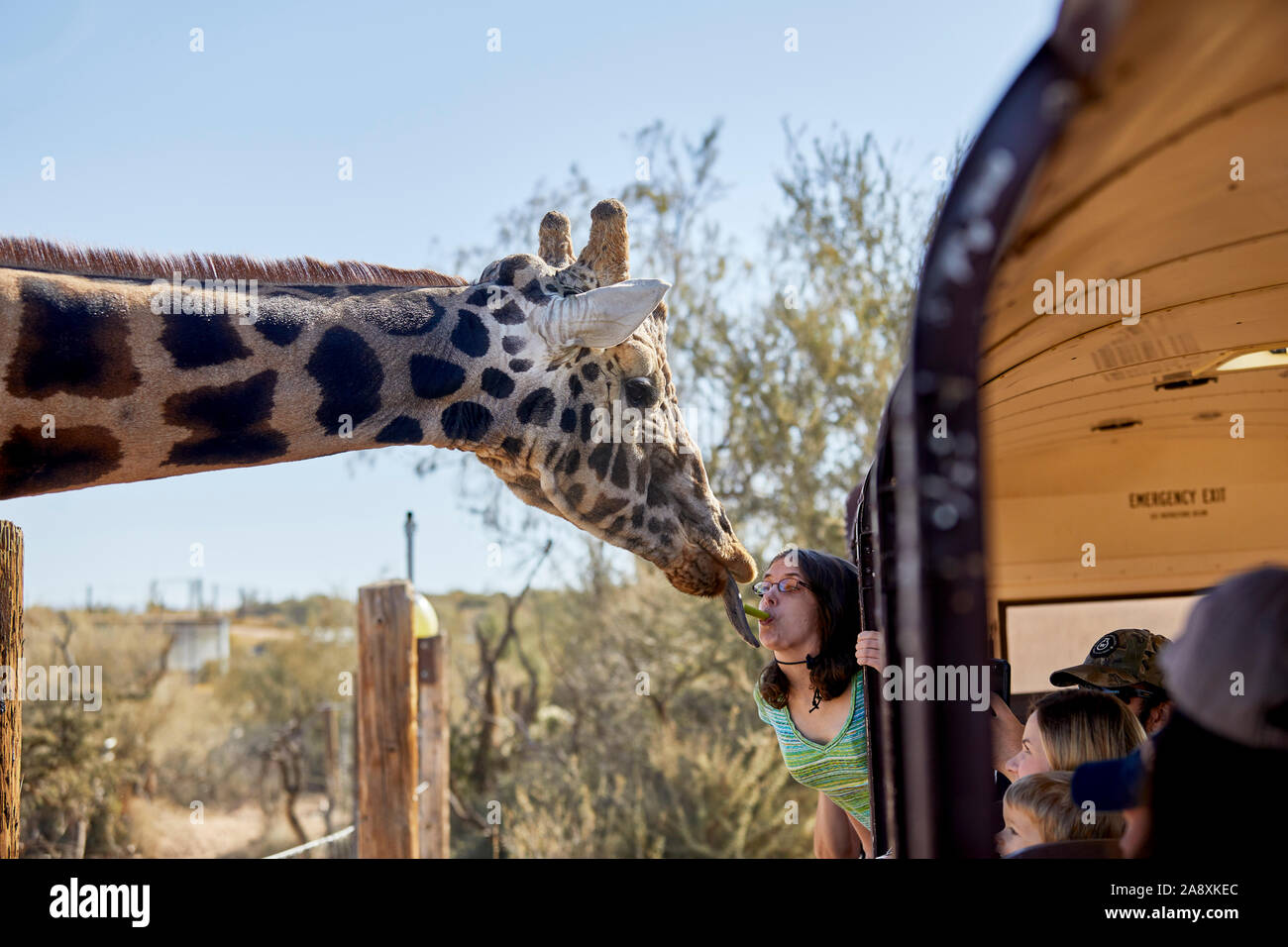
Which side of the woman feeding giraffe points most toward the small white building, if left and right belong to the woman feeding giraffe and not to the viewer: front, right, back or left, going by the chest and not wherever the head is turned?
right

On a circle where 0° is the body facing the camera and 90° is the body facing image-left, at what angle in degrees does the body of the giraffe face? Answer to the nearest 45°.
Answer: approximately 270°

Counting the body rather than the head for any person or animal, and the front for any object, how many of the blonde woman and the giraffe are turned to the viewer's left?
1

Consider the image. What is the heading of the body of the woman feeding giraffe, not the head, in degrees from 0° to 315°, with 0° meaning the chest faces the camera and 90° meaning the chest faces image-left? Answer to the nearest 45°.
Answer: approximately 45°

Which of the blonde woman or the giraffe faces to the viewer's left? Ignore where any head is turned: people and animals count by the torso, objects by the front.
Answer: the blonde woman

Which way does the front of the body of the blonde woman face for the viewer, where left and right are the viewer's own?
facing to the left of the viewer

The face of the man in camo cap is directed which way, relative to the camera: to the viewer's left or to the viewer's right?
to the viewer's left

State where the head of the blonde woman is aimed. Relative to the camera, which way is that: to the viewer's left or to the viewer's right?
to the viewer's left

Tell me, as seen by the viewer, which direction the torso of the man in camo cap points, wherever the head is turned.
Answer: to the viewer's left
